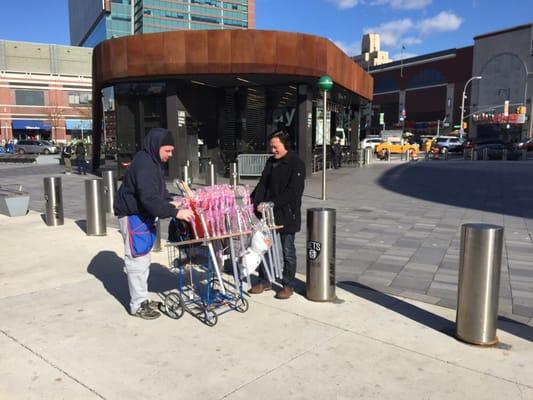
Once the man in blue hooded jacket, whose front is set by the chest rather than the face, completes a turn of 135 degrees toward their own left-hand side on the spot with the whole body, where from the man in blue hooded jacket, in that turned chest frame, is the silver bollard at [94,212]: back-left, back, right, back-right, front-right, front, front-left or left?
front-right

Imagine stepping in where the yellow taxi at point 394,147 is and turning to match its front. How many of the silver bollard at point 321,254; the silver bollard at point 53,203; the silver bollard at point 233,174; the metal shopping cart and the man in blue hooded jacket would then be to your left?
5

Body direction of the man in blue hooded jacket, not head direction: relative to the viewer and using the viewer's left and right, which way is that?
facing to the right of the viewer

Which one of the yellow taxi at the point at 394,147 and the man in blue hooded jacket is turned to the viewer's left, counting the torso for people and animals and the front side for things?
the yellow taxi

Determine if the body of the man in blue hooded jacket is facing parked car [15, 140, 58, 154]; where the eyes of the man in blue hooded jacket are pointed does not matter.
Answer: no

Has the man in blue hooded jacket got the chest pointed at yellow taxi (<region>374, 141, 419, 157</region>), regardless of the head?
no

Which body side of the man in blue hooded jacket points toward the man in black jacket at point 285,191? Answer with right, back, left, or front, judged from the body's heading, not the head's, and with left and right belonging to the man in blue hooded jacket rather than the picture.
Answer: front

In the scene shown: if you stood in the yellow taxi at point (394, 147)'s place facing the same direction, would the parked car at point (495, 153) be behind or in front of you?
behind

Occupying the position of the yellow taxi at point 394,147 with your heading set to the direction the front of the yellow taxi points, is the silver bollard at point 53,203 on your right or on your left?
on your left

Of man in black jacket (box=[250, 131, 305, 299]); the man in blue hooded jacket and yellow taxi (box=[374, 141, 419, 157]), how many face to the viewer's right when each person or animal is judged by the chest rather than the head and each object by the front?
1

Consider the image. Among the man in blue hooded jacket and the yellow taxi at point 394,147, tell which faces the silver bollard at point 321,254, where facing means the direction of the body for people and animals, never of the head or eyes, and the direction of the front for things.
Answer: the man in blue hooded jacket

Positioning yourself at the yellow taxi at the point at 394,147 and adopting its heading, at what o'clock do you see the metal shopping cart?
The metal shopping cart is roughly at 9 o'clock from the yellow taxi.

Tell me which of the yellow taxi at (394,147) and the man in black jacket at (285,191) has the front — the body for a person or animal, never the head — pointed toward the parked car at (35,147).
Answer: the yellow taxi

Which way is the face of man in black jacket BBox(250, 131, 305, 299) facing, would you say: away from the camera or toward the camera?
toward the camera

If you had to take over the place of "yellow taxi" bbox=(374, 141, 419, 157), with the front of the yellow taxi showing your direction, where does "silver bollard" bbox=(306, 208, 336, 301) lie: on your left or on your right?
on your left

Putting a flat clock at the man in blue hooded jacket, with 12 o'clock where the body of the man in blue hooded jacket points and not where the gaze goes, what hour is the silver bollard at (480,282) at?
The silver bollard is roughly at 1 o'clock from the man in blue hooded jacket.

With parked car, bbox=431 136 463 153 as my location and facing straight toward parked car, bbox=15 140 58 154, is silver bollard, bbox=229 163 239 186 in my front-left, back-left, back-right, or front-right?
front-left

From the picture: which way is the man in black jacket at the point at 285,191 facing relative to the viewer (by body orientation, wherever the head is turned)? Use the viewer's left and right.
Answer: facing the viewer and to the left of the viewer

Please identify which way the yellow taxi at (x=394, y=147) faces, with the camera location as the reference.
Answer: facing to the left of the viewer
